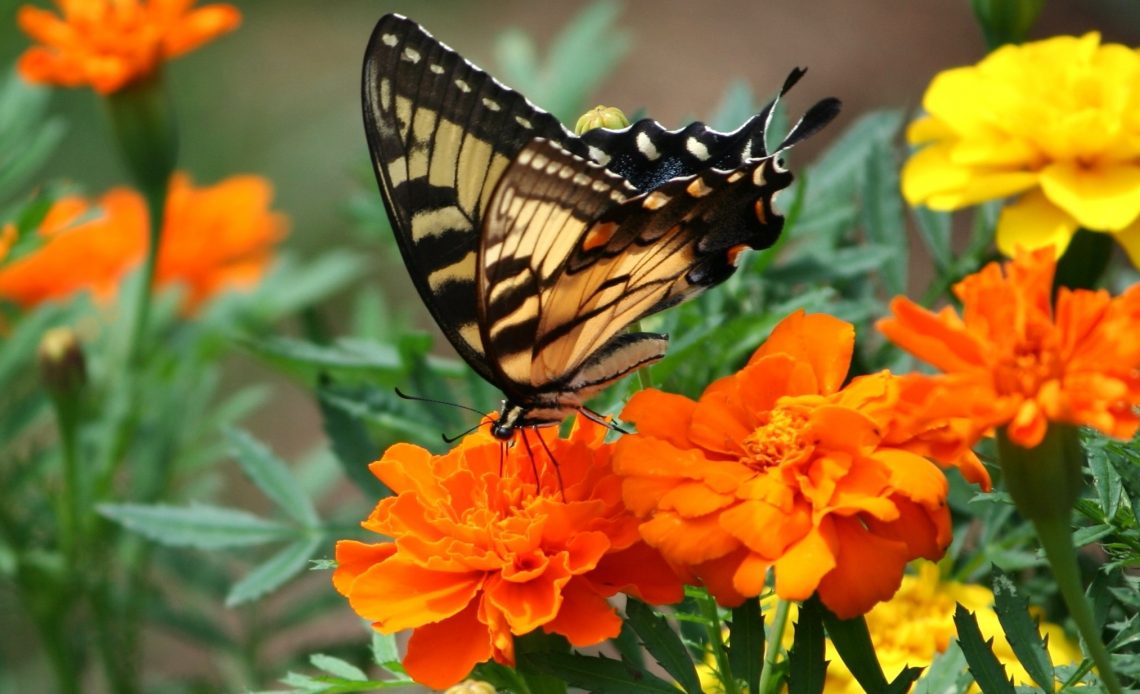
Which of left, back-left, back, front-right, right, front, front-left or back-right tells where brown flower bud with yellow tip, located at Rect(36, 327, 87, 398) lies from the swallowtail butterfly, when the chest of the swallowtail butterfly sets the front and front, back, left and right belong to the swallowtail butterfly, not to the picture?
front-right

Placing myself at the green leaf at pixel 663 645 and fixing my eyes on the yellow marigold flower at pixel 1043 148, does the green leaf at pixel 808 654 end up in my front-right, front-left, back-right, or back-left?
front-right

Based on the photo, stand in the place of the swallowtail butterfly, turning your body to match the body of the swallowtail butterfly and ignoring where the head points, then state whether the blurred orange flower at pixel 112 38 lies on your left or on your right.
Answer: on your right

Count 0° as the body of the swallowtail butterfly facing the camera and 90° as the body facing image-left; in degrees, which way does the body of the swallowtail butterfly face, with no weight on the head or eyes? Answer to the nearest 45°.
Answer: approximately 90°
